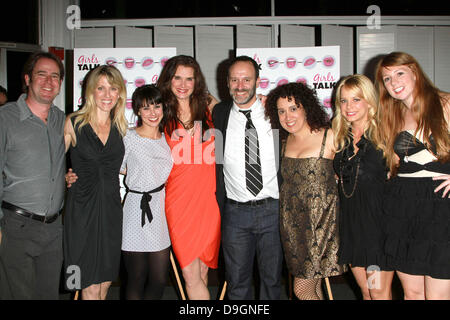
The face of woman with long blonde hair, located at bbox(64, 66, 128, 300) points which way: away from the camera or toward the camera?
toward the camera

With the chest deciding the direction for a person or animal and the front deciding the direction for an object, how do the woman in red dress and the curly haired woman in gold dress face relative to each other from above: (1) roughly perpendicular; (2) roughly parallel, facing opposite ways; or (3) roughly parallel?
roughly parallel

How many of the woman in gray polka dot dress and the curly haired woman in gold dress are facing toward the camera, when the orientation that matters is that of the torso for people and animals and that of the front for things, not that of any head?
2

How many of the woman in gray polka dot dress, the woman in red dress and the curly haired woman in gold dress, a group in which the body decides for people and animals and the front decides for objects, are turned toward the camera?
3

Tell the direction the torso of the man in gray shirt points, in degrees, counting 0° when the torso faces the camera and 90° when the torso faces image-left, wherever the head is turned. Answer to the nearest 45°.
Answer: approximately 315°

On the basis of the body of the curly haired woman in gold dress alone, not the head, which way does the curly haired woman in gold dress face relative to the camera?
toward the camera
